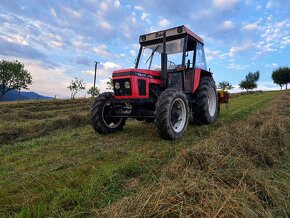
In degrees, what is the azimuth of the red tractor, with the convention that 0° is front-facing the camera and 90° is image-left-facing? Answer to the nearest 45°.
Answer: approximately 45°
